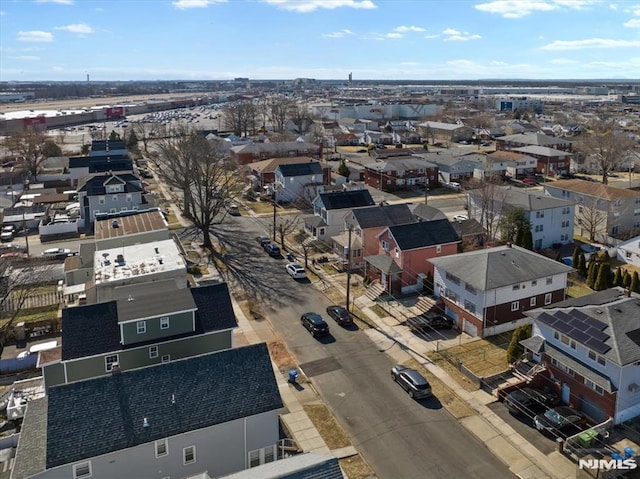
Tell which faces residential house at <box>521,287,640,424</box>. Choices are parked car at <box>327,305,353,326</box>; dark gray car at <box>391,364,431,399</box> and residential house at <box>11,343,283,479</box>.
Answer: residential house at <box>11,343,283,479</box>

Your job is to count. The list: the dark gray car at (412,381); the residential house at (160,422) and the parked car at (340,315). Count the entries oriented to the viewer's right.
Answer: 1

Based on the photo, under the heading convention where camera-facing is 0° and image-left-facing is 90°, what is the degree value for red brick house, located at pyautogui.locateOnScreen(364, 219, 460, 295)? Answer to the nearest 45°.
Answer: approximately 45°

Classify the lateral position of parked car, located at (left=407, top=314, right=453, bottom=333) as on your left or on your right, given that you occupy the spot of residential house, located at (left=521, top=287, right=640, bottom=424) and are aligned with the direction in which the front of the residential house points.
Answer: on your right

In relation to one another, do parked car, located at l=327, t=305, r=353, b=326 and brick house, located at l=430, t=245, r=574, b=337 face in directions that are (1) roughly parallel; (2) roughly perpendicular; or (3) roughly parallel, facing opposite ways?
roughly perpendicular

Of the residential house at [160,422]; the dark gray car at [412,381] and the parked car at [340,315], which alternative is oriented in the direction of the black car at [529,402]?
the residential house

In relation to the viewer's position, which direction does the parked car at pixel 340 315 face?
facing away from the viewer and to the left of the viewer

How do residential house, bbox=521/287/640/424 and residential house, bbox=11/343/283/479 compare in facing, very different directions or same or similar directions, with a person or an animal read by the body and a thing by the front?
very different directions

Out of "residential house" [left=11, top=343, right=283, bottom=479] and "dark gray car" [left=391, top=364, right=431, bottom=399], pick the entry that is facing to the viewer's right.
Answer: the residential house

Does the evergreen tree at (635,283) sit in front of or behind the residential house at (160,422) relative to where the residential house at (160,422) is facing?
in front

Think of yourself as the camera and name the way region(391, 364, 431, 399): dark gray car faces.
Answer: facing away from the viewer and to the left of the viewer

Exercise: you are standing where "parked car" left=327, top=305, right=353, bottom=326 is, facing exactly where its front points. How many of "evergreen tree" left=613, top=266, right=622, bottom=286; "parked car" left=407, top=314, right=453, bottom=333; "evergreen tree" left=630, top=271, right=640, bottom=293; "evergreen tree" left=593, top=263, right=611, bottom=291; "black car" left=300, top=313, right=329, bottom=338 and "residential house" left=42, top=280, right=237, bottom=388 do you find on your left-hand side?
2

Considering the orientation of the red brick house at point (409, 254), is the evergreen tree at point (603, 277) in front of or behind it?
behind

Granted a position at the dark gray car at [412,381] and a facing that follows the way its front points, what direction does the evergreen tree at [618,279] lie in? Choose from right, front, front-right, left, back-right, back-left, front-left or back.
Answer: right

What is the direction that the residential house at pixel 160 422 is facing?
to the viewer's right

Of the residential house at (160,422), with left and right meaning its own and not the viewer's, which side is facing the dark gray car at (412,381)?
front

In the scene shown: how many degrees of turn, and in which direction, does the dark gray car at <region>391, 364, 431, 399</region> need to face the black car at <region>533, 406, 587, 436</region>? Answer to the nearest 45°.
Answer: approximately 135° to its right

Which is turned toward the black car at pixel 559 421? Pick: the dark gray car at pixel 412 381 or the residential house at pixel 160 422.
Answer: the residential house
